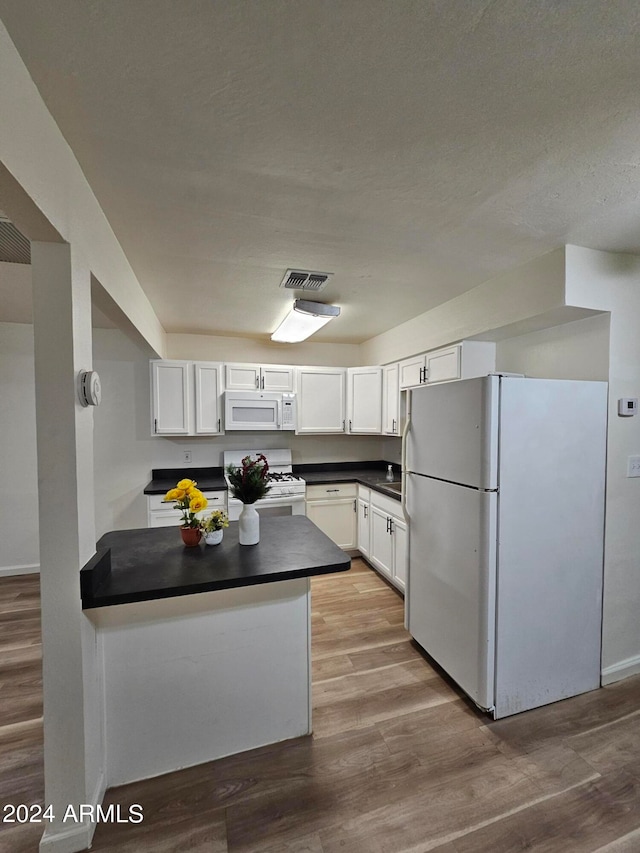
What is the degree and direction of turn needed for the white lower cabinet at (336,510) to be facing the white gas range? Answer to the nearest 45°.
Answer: approximately 45° to its right

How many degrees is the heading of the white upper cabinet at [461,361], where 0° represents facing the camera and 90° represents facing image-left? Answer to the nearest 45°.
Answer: approximately 45°

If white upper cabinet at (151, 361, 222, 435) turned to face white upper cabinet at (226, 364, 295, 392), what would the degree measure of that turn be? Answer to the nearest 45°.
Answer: approximately 90° to its left

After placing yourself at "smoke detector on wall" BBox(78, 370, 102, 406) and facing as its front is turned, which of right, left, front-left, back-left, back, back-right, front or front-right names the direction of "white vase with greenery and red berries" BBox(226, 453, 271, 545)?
front-left

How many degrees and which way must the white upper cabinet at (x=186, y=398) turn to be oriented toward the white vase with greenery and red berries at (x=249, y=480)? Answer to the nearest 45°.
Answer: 0° — it already faces it

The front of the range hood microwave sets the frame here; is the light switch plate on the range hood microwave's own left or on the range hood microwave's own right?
on the range hood microwave's own left

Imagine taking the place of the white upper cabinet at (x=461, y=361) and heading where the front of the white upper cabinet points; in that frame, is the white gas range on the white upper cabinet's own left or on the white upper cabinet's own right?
on the white upper cabinet's own right

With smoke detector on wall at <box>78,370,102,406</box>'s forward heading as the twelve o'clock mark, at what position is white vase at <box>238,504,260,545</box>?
The white vase is roughly at 10 o'clock from the smoke detector on wall.

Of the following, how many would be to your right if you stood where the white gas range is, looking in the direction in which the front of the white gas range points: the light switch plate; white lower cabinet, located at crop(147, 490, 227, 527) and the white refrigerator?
1

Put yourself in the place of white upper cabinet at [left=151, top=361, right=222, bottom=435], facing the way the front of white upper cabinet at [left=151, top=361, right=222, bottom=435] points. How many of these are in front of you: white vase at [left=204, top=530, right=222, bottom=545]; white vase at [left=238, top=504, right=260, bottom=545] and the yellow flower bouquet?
3
